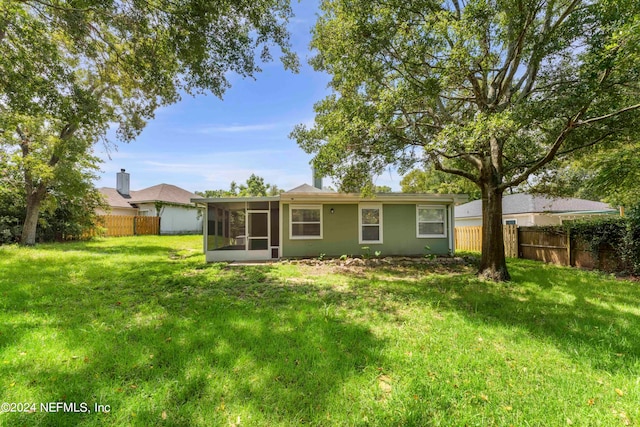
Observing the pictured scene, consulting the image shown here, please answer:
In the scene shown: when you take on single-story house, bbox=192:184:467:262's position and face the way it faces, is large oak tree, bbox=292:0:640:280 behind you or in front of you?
behind

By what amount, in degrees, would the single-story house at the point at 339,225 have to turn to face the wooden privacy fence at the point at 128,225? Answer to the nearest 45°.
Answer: approximately 45° to its left

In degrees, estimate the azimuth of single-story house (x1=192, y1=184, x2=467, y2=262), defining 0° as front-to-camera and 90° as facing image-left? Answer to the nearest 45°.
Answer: approximately 180°

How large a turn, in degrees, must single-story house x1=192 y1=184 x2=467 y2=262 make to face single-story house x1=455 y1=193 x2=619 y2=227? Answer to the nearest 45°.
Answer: approximately 45° to its right

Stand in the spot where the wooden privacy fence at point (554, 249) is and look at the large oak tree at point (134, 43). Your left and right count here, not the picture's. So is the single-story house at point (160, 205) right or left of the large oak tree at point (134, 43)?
right

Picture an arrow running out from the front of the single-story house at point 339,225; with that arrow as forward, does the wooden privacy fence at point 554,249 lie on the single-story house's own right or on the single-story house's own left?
on the single-story house's own right
